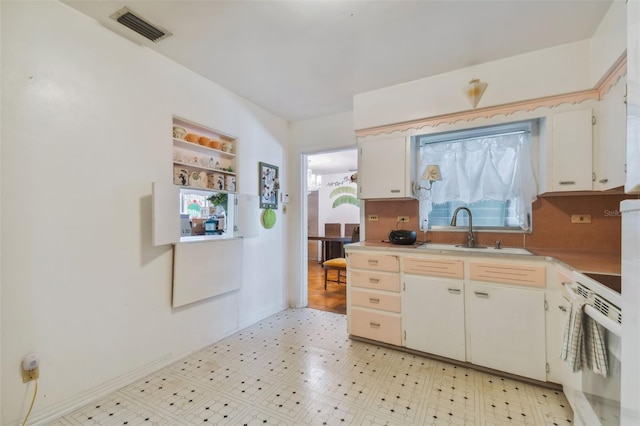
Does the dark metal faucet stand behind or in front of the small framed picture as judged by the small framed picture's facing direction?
in front

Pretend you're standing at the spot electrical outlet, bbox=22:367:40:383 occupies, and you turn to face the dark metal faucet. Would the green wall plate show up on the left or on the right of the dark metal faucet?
left

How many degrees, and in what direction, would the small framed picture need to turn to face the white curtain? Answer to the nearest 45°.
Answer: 0° — it already faces it

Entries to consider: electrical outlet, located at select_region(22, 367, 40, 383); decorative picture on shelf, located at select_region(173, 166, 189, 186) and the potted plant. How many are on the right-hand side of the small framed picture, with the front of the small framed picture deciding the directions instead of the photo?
3

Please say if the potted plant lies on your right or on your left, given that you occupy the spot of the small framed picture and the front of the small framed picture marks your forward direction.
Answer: on your right

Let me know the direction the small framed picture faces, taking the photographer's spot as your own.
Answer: facing the viewer and to the right of the viewer

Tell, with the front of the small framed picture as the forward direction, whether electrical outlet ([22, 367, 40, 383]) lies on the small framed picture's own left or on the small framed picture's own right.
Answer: on the small framed picture's own right

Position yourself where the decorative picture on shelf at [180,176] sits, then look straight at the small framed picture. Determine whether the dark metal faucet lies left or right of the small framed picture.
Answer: right

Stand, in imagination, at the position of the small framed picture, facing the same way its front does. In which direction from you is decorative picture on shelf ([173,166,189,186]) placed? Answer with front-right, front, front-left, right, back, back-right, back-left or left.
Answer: right

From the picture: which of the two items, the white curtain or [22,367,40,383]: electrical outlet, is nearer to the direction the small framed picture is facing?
the white curtain
